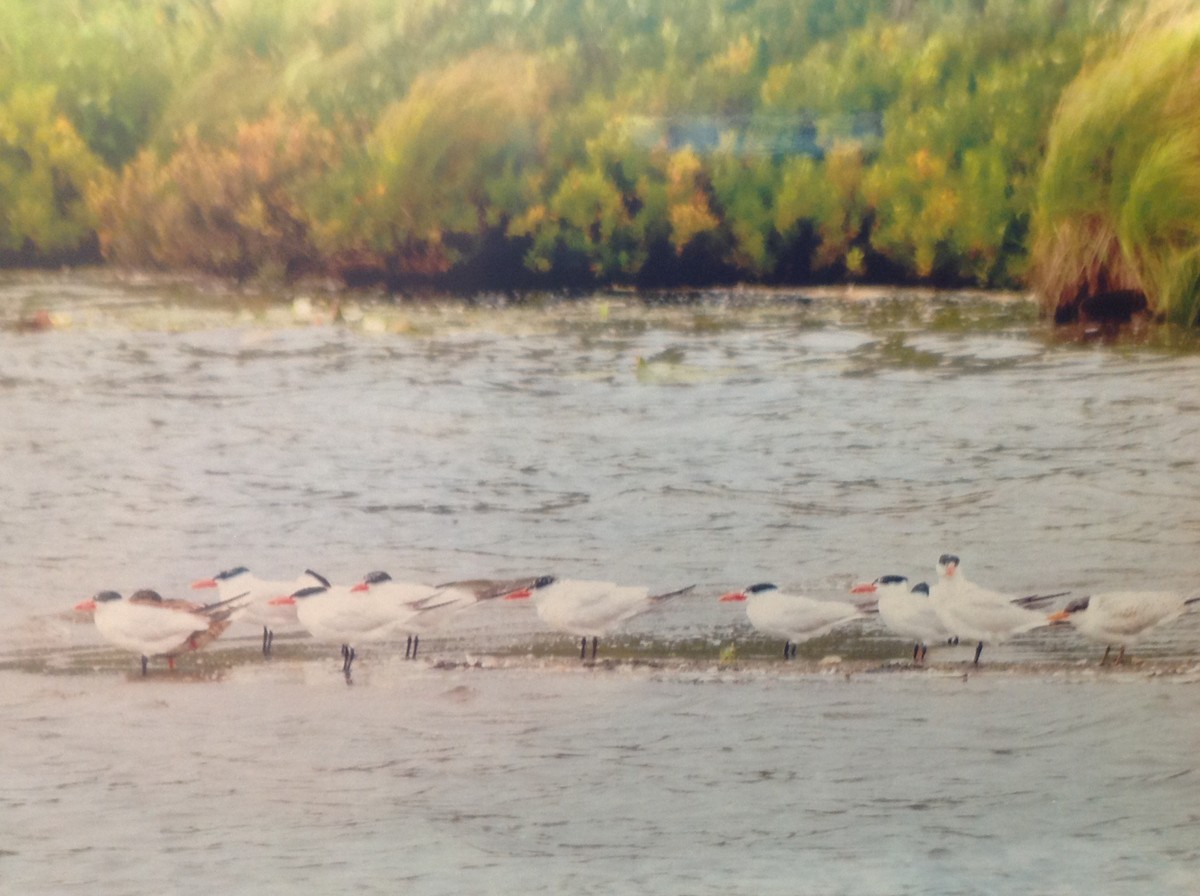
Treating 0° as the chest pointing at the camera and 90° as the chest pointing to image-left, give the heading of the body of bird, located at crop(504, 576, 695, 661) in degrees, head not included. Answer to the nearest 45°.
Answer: approximately 90°

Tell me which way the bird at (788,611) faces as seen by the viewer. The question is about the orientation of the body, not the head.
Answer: to the viewer's left

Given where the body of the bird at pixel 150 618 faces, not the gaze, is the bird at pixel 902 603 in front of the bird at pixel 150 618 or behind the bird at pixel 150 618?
behind

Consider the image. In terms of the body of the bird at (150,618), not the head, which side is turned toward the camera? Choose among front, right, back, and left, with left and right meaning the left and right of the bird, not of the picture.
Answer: left

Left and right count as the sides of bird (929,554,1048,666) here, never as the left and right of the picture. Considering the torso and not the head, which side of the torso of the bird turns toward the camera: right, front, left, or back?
left

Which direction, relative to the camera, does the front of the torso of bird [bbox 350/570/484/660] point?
to the viewer's left

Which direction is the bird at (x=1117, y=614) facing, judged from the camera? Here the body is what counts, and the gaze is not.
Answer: to the viewer's left

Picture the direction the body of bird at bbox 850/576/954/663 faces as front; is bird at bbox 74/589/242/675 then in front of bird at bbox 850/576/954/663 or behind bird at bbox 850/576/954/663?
in front

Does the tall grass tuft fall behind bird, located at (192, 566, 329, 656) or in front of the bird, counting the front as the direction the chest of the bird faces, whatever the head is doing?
behind

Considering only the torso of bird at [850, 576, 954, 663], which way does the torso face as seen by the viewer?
to the viewer's left
